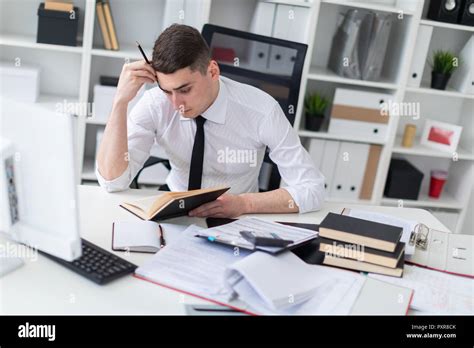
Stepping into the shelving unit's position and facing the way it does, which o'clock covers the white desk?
The white desk is roughly at 12 o'clock from the shelving unit.

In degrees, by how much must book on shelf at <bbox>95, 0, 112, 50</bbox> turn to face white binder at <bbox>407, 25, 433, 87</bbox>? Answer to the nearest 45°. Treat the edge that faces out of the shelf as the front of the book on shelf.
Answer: approximately 90° to its left

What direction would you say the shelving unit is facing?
toward the camera

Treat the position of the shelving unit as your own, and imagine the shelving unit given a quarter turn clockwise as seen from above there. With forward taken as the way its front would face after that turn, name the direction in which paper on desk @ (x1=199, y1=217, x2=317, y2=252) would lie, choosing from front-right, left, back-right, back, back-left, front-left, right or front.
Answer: left

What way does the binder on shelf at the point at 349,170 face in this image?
toward the camera

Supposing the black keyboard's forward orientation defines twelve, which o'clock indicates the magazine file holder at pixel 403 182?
The magazine file holder is roughly at 12 o'clock from the black keyboard.

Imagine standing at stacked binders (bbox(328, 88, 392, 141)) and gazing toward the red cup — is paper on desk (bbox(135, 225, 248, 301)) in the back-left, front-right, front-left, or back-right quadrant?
back-right

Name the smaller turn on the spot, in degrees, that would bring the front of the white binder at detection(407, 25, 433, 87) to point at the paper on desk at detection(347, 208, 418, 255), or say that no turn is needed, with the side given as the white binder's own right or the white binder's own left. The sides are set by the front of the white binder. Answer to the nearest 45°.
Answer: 0° — it already faces it

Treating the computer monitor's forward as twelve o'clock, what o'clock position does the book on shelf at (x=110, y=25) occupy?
The book on shelf is roughly at 11 o'clock from the computer monitor.

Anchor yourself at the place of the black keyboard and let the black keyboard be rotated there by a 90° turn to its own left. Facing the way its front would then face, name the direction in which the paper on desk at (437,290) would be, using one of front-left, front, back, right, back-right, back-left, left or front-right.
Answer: back-right

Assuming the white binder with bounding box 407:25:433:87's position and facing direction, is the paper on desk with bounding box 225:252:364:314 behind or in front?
in front
